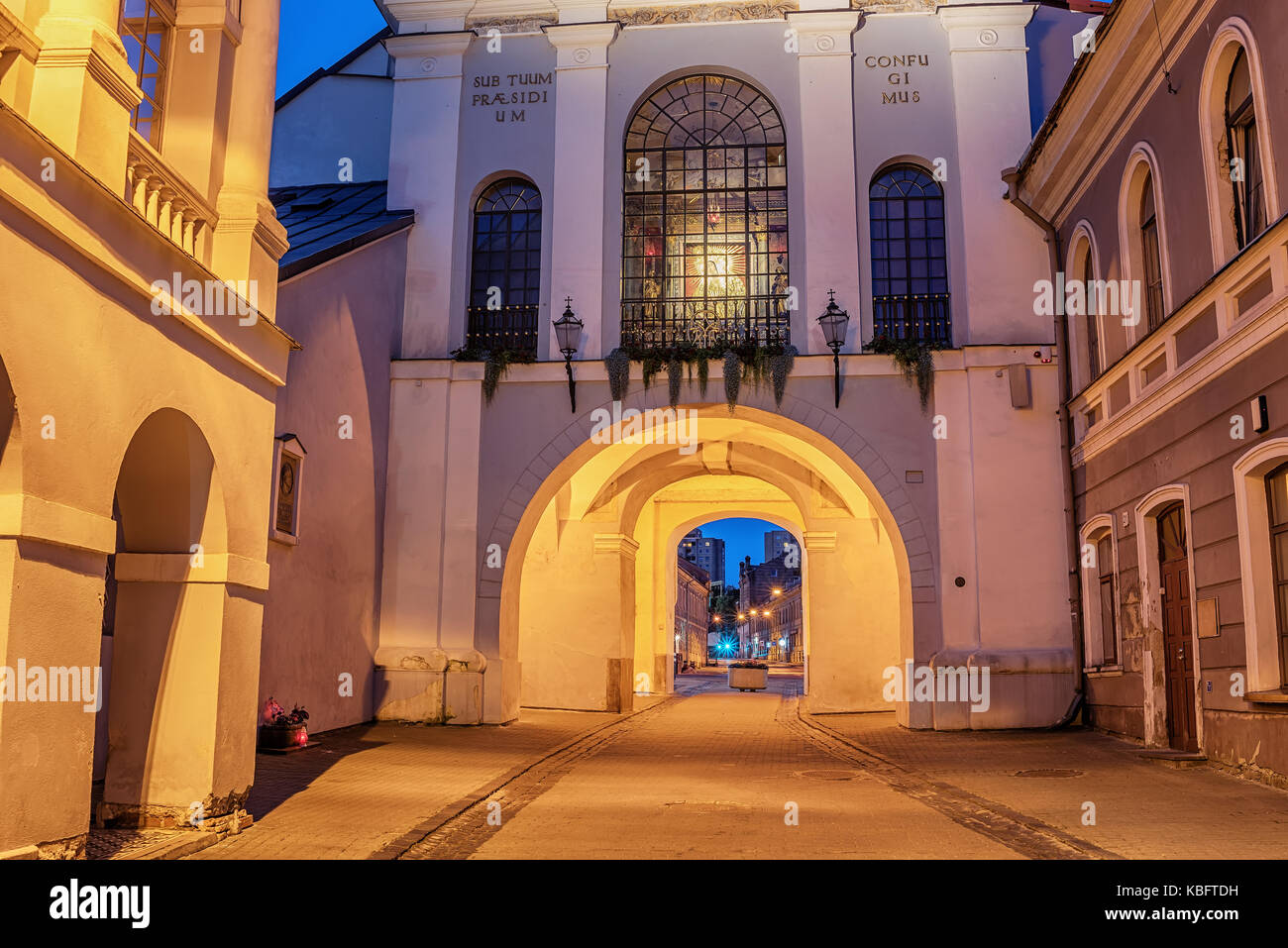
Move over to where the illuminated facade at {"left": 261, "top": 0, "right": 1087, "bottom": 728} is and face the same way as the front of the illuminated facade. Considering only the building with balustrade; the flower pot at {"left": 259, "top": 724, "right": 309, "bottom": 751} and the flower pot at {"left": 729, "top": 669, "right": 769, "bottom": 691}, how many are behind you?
1

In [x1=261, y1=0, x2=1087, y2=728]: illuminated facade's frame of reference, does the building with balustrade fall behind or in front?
in front

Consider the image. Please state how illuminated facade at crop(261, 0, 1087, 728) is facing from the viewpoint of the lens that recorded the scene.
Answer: facing the viewer

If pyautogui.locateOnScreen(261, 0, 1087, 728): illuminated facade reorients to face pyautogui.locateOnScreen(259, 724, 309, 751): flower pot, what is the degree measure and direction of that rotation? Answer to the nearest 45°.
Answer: approximately 45° to its right

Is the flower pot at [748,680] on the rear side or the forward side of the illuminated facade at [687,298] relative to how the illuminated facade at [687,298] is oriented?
on the rear side

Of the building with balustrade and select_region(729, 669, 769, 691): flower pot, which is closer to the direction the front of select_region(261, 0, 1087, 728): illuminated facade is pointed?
the building with balustrade
